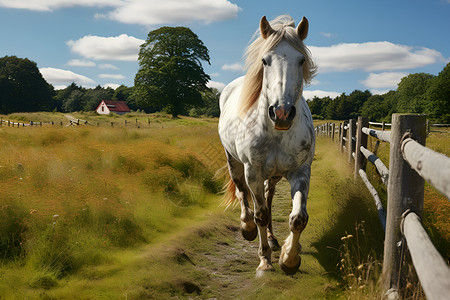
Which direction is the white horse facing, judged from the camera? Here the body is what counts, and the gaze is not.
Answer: toward the camera

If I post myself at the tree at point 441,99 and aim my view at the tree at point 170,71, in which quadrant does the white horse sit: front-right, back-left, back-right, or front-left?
front-left

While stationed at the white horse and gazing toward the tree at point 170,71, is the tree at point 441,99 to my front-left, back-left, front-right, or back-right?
front-right

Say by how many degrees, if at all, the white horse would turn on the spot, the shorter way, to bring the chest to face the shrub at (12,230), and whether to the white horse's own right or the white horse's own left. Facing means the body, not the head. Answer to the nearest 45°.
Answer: approximately 90° to the white horse's own right

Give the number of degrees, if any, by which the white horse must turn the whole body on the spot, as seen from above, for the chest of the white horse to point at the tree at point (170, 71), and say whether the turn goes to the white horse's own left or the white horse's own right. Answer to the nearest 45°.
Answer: approximately 180°

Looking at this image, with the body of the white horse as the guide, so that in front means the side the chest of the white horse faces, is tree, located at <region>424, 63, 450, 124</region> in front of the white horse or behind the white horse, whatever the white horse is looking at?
behind

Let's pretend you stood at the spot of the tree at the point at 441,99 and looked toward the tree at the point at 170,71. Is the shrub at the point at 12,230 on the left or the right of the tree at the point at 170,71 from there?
left
